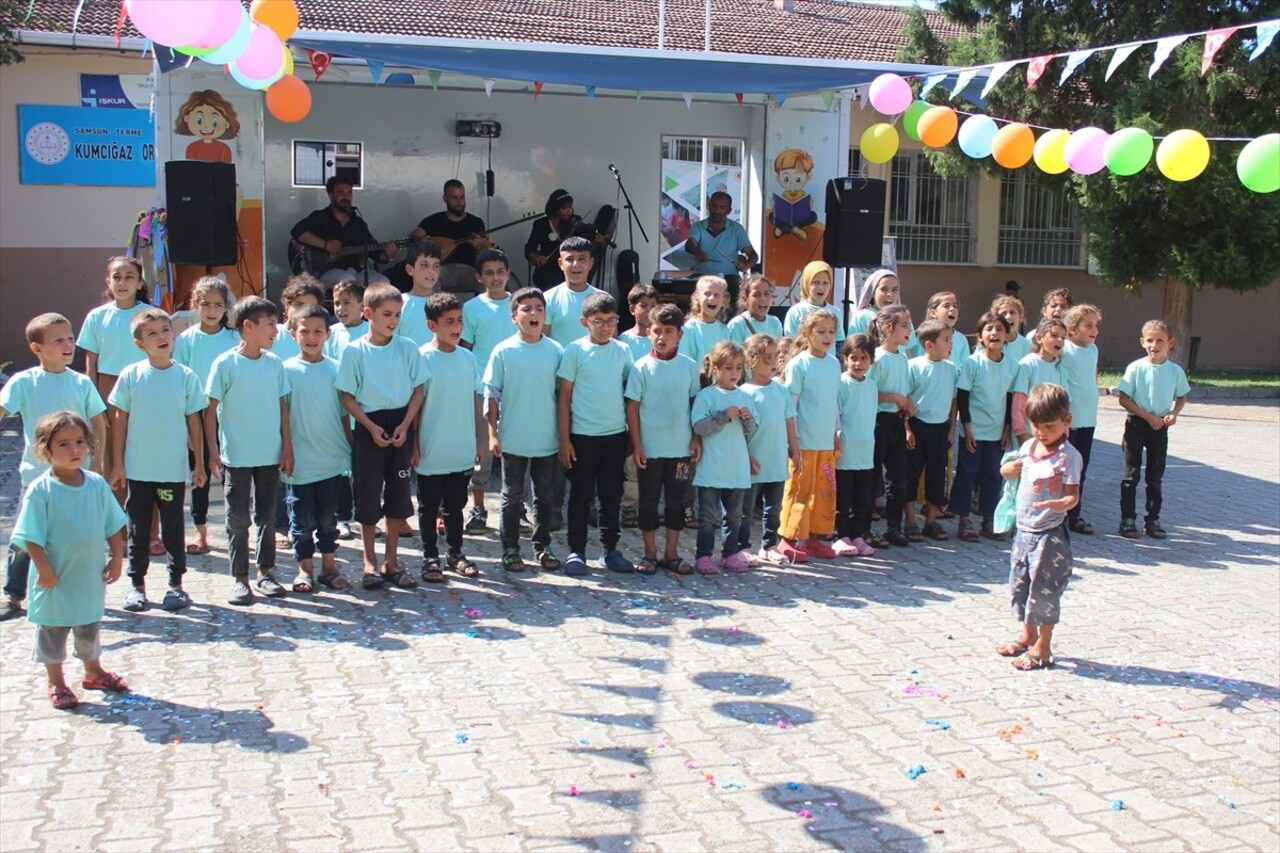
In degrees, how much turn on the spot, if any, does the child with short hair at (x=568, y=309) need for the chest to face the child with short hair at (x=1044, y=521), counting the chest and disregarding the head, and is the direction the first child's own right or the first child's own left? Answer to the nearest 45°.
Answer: approximately 45° to the first child's own left

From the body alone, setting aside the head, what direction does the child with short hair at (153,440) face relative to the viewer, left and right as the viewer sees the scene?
facing the viewer

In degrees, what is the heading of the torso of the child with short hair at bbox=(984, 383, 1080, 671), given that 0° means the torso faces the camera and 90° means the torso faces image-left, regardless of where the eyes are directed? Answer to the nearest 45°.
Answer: approximately 45°

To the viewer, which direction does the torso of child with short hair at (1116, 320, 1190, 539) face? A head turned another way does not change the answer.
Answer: toward the camera

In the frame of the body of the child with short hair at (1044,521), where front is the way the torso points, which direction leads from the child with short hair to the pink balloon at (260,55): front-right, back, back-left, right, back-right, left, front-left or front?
front-right

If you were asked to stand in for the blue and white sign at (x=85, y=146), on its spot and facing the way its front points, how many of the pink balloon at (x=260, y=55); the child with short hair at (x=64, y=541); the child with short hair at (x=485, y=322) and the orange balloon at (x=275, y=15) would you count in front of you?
4

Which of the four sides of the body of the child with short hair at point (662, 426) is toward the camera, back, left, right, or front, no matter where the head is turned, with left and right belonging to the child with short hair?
front

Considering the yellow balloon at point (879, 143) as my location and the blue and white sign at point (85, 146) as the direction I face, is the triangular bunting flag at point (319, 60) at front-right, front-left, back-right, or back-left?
front-left

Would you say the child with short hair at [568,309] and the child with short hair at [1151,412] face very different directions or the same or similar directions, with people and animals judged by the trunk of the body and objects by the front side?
same or similar directions

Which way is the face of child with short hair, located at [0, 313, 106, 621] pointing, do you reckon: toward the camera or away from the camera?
toward the camera

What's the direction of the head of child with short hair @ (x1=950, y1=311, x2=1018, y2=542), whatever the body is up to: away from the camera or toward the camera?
toward the camera

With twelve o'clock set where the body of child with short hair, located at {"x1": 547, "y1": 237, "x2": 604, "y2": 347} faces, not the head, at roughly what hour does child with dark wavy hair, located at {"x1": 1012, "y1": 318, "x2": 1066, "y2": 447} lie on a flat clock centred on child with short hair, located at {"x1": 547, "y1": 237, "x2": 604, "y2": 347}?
child with dark wavy hair, located at {"x1": 1012, "y1": 318, "x2": 1066, "y2": 447} is roughly at 9 o'clock from child with short hair, located at {"x1": 547, "y1": 237, "x2": 604, "y2": 347}.

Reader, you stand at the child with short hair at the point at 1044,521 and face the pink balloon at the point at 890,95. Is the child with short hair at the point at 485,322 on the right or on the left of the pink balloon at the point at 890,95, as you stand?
left

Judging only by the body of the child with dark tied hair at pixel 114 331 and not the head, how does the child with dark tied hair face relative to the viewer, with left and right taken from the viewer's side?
facing the viewer and to the right of the viewer

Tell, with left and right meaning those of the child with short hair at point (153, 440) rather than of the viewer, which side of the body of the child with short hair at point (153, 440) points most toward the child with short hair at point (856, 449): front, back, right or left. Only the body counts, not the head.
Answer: left
